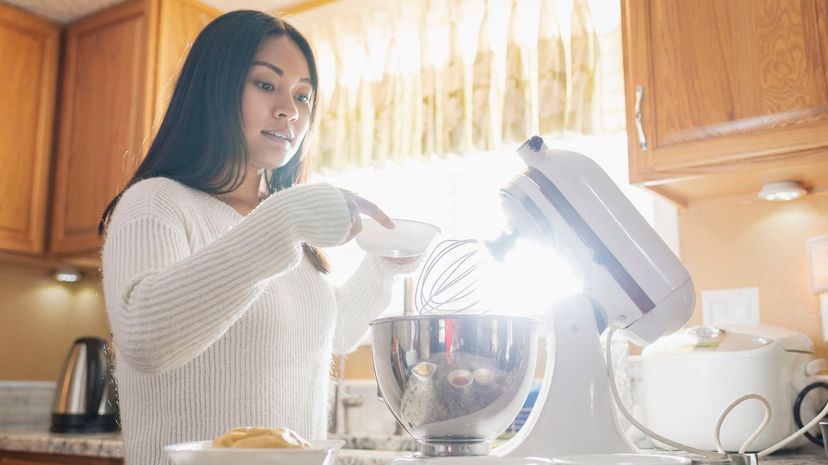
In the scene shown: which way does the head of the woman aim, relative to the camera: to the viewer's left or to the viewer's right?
to the viewer's right

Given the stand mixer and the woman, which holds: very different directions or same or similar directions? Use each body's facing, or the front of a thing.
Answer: very different directions

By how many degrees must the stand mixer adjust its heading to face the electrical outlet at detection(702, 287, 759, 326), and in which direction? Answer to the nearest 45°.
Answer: approximately 90° to its right

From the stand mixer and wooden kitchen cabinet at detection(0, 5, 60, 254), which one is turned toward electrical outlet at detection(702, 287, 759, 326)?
the wooden kitchen cabinet

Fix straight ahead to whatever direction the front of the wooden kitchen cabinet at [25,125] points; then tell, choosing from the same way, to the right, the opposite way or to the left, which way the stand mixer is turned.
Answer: the opposite way

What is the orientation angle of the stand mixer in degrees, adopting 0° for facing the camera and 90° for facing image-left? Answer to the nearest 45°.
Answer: approximately 90°

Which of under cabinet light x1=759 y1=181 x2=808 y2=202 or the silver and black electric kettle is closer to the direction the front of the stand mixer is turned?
the silver and black electric kettle

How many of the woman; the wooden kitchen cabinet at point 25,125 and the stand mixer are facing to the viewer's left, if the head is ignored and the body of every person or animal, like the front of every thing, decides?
1

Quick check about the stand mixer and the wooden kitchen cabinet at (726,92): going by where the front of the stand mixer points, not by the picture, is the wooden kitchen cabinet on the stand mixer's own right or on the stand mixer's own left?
on the stand mixer's own right

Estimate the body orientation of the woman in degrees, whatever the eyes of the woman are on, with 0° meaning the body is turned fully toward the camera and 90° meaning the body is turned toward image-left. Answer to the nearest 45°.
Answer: approximately 315°

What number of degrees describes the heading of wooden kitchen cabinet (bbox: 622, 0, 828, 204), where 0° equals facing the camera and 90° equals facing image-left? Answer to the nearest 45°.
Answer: approximately 45°

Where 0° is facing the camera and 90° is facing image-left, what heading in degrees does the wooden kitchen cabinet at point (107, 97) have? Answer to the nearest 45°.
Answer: approximately 45°
